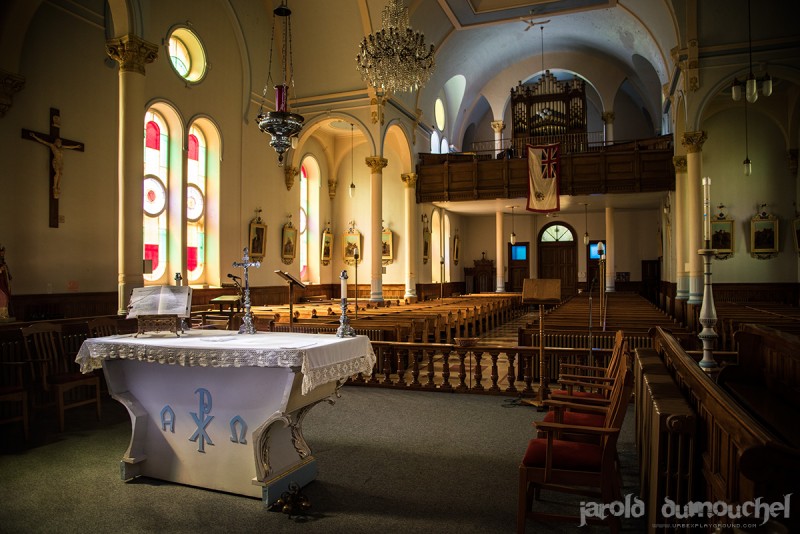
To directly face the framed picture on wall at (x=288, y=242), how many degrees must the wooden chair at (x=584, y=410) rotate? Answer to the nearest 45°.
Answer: approximately 45° to its right

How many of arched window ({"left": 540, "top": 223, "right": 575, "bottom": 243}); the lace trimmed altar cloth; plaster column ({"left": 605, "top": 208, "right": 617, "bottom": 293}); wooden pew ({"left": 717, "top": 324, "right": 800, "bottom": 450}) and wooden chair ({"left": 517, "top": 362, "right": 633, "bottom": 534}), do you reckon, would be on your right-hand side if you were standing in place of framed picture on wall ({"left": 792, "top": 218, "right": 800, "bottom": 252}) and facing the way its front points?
2

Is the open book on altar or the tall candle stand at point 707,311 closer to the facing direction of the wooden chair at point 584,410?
the open book on altar

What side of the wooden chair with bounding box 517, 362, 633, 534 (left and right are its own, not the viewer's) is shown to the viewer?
left

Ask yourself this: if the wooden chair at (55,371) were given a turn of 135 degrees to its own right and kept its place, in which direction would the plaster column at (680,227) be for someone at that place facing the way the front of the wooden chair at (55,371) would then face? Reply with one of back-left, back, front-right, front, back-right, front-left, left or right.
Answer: back

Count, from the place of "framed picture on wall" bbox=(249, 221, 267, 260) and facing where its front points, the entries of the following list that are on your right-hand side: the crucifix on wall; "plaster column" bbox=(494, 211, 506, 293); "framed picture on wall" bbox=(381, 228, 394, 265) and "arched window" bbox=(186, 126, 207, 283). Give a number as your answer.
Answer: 2

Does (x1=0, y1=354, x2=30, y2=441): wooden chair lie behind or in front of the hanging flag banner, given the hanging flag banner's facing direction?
in front

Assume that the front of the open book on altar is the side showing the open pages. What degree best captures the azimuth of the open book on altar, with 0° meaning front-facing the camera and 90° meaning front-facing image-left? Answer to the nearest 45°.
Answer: approximately 0°

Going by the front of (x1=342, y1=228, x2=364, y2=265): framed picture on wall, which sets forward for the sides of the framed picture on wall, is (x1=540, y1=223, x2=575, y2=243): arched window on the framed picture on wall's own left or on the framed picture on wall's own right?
on the framed picture on wall's own left

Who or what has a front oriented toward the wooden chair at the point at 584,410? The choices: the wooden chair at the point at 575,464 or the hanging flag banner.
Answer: the hanging flag banner

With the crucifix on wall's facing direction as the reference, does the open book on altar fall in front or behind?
in front

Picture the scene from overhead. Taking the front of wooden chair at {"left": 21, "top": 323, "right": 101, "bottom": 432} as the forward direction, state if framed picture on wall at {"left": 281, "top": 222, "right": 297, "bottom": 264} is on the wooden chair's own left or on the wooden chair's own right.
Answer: on the wooden chair's own left

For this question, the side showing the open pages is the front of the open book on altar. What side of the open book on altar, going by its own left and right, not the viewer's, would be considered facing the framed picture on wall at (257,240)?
back

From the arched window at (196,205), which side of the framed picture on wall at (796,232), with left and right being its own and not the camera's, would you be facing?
front

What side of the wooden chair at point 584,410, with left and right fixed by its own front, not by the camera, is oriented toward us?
left

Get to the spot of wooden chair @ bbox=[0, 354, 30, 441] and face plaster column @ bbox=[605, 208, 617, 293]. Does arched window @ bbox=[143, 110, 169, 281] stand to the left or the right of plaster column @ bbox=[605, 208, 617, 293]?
left

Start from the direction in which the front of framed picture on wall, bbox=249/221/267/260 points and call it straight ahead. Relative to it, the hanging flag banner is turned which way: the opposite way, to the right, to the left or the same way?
to the right
